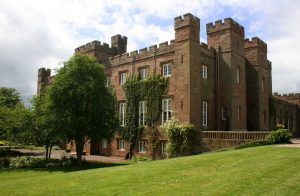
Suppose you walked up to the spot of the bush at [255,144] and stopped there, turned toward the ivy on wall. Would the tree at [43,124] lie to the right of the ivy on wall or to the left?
left

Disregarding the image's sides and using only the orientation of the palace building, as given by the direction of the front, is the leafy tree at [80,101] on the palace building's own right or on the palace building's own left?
on the palace building's own right

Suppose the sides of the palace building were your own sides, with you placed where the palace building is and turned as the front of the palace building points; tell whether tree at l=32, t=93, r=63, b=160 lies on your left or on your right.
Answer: on your right
